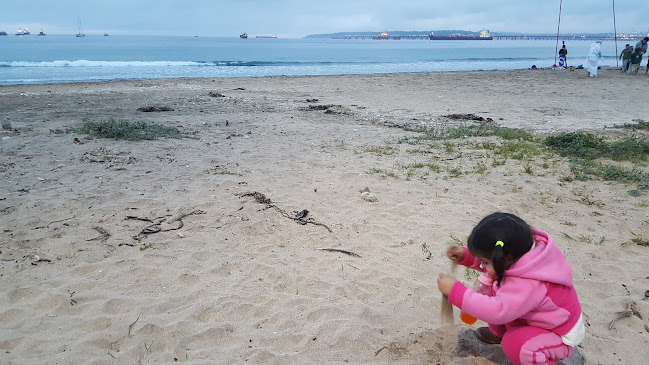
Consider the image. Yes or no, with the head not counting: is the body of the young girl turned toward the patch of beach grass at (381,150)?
no

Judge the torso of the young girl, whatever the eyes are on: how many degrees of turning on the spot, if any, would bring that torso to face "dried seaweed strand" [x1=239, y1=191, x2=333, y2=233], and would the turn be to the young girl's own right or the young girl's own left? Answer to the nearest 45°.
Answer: approximately 45° to the young girl's own right

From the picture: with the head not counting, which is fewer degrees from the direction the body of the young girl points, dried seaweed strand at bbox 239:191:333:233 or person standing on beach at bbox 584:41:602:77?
the dried seaweed strand

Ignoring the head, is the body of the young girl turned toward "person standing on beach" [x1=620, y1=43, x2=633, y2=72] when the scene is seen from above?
no

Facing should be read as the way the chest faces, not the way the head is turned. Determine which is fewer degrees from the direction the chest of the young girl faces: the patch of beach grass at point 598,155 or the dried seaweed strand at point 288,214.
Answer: the dried seaweed strand

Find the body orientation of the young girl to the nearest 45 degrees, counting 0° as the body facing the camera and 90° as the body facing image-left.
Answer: approximately 90°

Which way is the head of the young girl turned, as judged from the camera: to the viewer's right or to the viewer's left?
to the viewer's left

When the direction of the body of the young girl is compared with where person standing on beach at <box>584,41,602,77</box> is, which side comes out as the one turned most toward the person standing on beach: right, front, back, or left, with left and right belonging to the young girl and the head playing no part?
right
